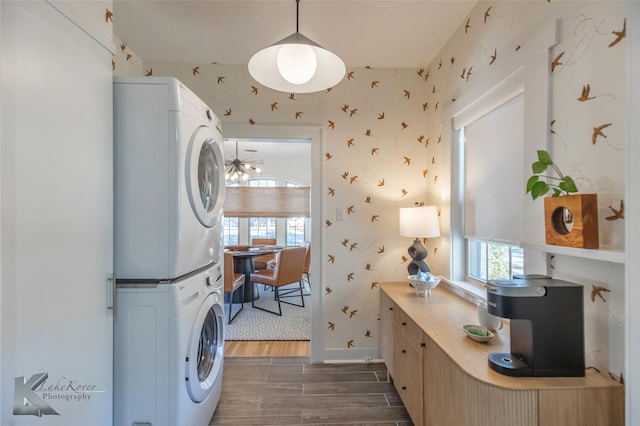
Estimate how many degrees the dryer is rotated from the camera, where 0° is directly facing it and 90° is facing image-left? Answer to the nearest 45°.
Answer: approximately 270°

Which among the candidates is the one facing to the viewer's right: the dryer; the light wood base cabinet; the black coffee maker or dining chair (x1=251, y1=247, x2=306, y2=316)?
the dryer

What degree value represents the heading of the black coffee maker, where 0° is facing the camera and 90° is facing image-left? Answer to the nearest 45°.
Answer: approximately 45°

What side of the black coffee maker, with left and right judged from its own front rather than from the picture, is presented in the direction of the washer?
front

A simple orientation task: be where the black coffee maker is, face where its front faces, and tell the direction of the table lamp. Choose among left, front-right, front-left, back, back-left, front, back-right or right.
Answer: right

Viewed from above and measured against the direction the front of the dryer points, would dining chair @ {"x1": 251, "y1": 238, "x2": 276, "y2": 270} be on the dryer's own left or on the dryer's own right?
on the dryer's own left

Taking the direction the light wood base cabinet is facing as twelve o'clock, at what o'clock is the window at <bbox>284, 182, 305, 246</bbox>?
The window is roughly at 3 o'clock from the light wood base cabinet.

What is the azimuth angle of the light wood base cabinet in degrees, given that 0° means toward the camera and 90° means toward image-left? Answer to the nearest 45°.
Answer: approximately 45°

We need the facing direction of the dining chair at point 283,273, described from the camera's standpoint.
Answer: facing away from the viewer and to the left of the viewer

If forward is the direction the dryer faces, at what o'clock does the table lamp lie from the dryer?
The table lamp is roughly at 12 o'clock from the dryer.
